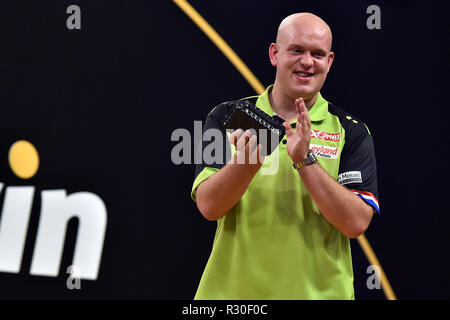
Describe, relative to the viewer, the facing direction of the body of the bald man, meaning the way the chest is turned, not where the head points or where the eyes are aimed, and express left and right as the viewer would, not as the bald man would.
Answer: facing the viewer
